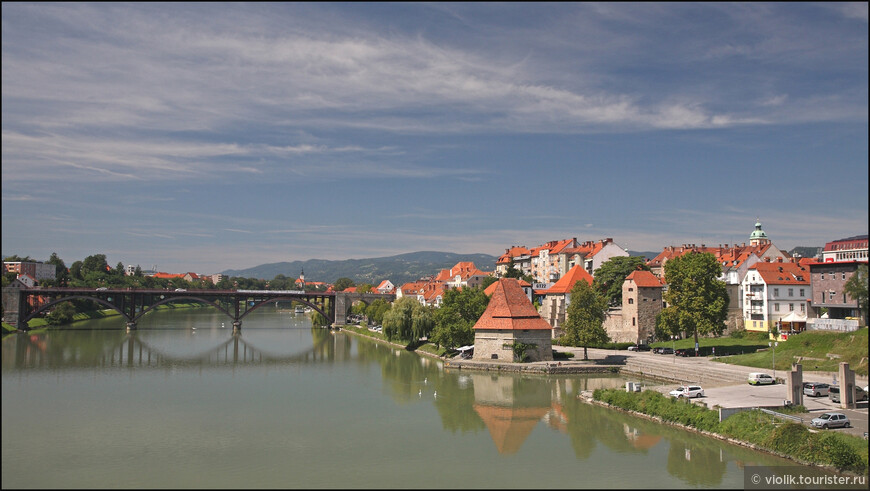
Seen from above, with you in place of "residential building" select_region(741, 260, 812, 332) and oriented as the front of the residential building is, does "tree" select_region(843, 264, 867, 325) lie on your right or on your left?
on your left

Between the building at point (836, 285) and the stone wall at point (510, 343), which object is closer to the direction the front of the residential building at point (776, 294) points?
the stone wall

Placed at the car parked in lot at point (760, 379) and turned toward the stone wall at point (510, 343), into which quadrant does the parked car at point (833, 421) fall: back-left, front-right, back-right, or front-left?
back-left

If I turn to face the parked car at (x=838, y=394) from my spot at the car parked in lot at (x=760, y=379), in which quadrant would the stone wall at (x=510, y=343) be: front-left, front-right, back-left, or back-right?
back-right

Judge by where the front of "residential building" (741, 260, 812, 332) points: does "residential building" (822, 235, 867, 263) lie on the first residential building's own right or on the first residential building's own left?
on the first residential building's own left

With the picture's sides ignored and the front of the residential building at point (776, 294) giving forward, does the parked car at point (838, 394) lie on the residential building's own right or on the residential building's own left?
on the residential building's own left

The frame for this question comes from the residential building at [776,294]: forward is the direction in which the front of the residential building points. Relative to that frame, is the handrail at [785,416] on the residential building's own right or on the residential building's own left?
on the residential building's own left
